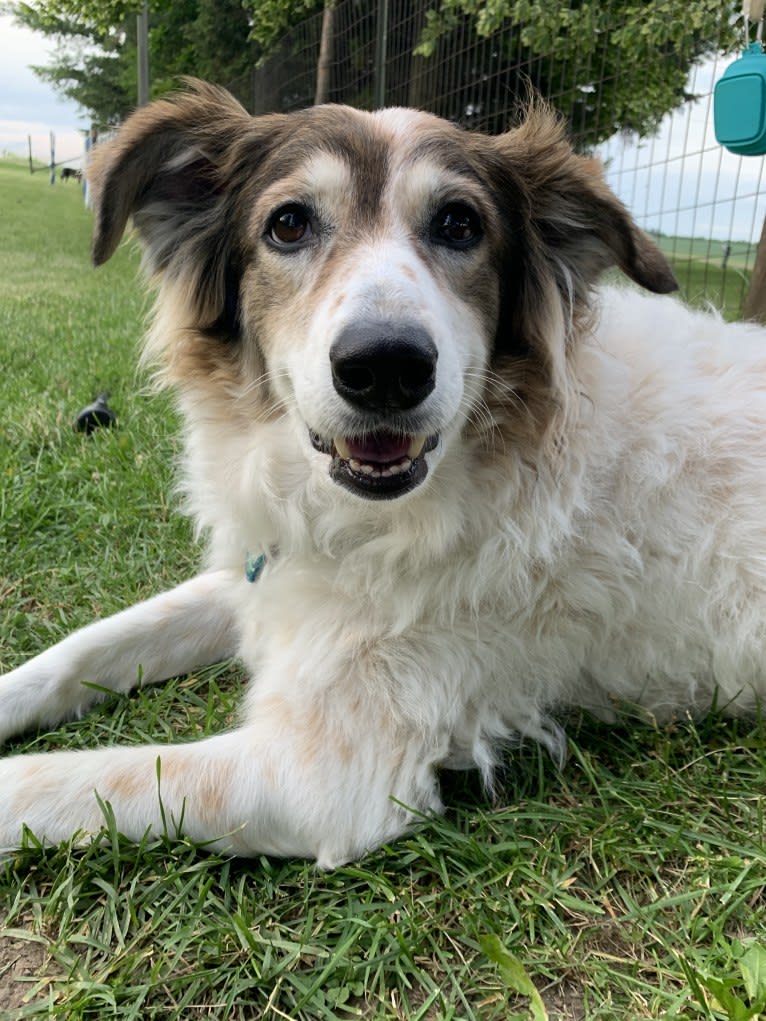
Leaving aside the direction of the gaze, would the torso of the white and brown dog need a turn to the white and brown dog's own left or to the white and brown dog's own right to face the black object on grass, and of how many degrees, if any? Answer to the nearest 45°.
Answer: approximately 90° to the white and brown dog's own right

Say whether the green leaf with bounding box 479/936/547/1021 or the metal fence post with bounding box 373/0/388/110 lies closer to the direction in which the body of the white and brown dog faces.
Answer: the green leaf

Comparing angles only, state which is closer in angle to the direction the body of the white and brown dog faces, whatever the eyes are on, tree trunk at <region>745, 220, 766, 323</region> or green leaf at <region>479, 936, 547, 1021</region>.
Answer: the green leaf

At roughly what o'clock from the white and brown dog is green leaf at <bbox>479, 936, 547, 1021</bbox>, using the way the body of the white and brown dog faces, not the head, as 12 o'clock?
The green leaf is roughly at 10 o'clock from the white and brown dog.

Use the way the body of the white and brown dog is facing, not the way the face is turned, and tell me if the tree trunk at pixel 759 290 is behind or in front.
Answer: behind

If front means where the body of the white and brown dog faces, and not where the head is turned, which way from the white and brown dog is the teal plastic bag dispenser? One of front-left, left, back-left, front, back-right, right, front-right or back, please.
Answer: back

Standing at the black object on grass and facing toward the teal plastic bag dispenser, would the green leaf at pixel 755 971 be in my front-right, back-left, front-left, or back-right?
front-right

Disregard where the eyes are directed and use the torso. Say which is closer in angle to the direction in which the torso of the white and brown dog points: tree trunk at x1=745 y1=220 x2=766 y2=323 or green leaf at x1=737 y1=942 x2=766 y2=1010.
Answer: the green leaf

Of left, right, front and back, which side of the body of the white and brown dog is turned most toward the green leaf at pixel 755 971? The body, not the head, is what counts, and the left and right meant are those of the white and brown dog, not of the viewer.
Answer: left

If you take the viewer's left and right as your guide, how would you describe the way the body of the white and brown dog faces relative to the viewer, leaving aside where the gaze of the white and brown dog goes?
facing the viewer and to the left of the viewer

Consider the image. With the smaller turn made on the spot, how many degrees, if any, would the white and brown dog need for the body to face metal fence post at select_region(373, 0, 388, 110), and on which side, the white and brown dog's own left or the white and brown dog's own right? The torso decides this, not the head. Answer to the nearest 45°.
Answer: approximately 135° to the white and brown dog's own right

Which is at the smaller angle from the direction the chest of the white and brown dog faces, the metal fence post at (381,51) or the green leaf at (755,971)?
the green leaf
